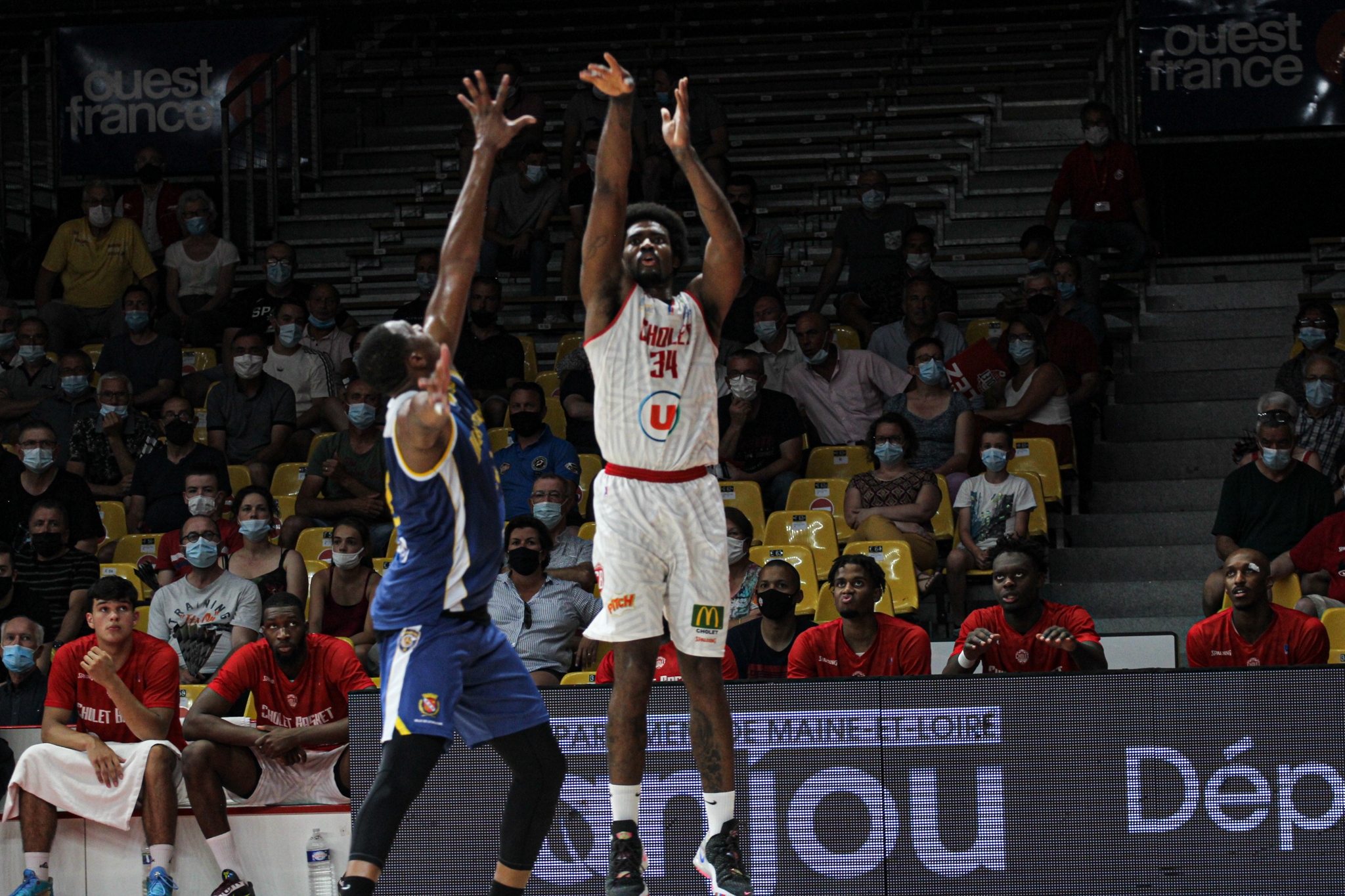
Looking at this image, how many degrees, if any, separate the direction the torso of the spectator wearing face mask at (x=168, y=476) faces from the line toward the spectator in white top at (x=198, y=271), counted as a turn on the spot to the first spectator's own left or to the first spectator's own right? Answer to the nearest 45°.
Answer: approximately 180°

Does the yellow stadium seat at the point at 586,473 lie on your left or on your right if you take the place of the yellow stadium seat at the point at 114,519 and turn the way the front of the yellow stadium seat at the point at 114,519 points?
on your left

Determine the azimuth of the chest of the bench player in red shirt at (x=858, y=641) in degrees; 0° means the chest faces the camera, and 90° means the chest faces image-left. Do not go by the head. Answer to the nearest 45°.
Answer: approximately 0°

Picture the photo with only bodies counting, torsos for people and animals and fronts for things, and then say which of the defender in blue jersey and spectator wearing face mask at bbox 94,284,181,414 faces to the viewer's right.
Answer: the defender in blue jersey

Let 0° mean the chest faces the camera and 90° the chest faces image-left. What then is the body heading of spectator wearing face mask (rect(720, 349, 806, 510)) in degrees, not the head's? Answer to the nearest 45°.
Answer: approximately 0°
